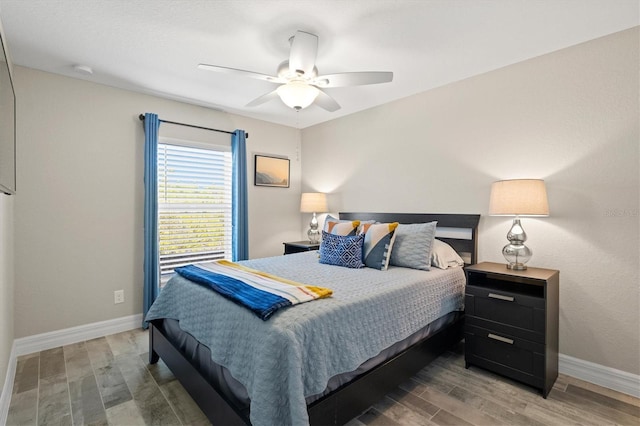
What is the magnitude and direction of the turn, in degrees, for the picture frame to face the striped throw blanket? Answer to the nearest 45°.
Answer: approximately 45° to its right

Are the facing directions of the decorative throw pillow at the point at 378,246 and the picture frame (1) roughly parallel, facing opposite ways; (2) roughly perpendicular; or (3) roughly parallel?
roughly perpendicular

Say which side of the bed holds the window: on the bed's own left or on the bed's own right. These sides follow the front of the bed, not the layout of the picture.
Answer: on the bed's own right

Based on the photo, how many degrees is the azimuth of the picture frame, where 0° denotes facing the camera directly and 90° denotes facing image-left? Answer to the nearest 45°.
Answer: approximately 315°

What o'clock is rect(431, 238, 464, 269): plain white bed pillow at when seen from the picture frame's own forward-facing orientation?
The plain white bed pillow is roughly at 12 o'clock from the picture frame.

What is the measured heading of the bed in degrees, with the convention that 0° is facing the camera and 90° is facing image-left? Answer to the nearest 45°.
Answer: approximately 45°

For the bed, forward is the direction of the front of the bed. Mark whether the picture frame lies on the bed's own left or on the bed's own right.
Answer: on the bed's own right
